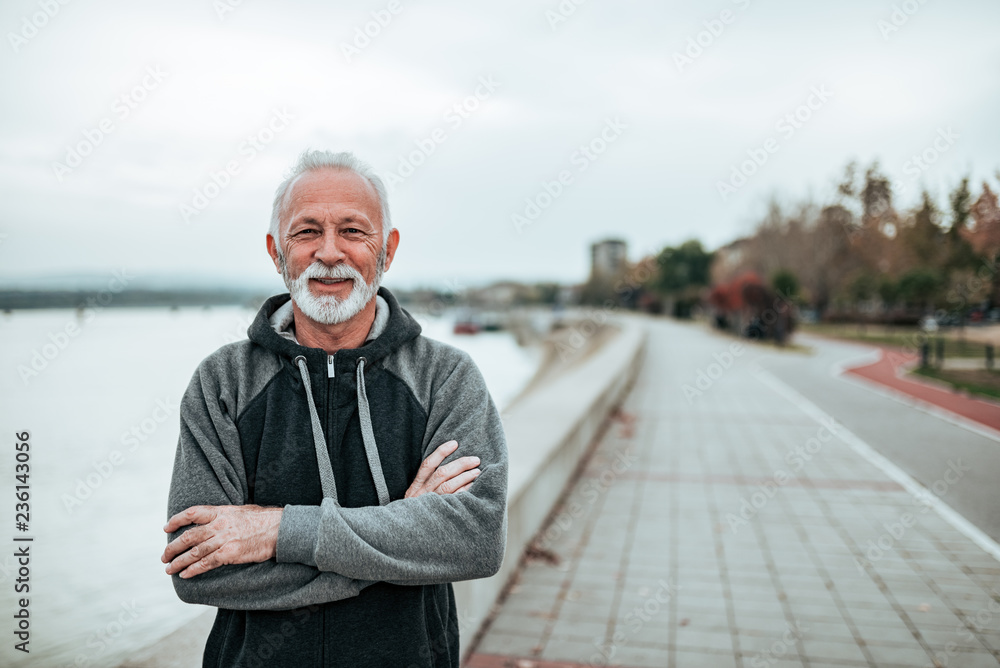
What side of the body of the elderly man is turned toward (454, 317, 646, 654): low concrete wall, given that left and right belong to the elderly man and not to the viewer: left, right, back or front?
back

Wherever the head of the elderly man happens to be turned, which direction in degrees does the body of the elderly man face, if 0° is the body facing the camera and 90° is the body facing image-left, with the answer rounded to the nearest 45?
approximately 0°
